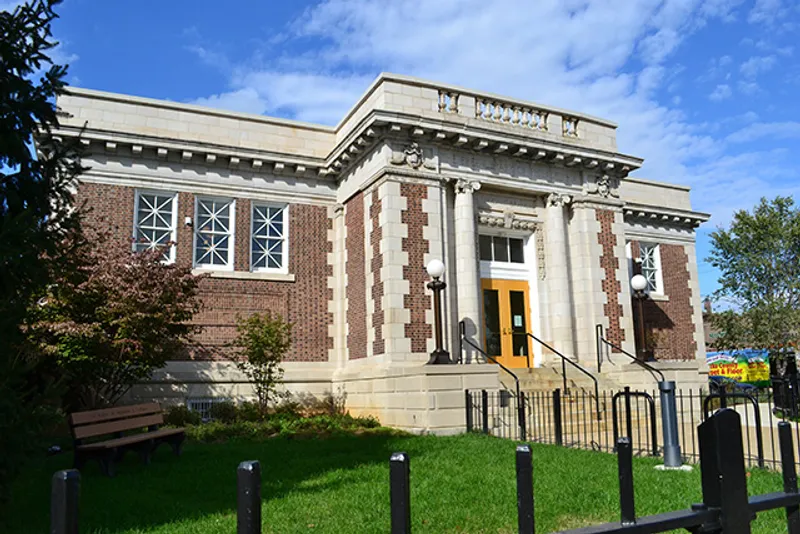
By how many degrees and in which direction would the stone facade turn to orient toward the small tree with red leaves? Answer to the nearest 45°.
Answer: approximately 90° to its right

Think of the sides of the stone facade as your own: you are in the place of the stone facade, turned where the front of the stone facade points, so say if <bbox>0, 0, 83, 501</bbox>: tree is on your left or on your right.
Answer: on your right

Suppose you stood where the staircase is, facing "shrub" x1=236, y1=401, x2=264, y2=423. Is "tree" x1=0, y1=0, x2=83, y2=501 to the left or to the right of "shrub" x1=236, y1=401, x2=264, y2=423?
left

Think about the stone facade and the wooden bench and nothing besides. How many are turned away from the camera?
0

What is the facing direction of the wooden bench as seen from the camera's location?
facing the viewer and to the right of the viewer

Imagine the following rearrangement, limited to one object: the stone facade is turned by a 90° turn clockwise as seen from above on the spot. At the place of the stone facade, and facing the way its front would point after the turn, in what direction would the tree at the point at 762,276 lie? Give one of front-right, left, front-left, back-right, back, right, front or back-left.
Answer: back

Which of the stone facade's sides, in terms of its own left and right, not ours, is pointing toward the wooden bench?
right

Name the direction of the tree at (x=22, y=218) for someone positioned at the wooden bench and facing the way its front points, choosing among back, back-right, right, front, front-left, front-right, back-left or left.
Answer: front-right

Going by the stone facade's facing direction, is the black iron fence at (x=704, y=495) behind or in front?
in front
